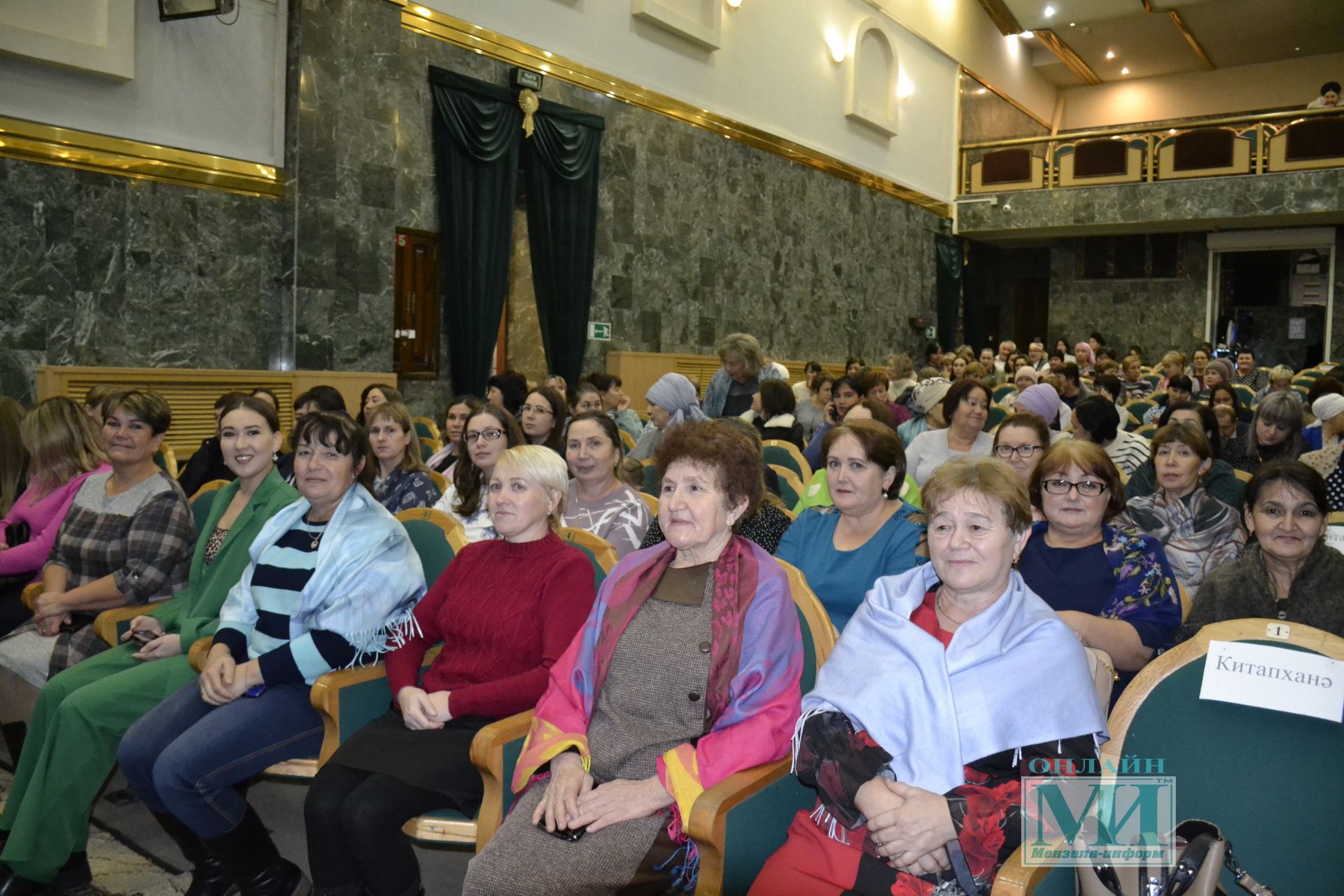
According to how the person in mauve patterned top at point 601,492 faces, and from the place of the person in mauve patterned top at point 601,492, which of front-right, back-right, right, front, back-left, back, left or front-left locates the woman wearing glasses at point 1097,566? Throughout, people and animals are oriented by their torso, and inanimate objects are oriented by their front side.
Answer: left

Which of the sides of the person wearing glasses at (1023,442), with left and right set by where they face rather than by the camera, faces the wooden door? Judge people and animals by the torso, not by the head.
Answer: right

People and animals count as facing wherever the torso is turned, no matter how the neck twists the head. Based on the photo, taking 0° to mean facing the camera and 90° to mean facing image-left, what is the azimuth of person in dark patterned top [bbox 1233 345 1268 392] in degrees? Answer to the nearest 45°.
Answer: approximately 45°

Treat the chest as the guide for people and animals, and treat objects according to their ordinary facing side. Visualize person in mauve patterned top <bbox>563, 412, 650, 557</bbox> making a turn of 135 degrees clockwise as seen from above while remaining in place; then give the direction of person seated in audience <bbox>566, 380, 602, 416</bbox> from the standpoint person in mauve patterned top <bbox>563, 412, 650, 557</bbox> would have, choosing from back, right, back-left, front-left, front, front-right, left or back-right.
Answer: front

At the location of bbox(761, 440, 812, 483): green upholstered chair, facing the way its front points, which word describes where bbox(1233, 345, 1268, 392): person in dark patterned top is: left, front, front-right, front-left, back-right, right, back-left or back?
back

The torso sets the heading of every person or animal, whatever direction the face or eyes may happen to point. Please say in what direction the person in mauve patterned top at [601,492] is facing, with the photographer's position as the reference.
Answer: facing the viewer and to the left of the viewer

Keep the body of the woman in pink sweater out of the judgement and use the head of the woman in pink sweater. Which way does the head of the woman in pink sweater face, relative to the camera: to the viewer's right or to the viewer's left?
to the viewer's left

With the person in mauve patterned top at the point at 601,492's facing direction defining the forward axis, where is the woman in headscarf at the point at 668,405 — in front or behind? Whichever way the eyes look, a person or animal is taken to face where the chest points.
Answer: behind

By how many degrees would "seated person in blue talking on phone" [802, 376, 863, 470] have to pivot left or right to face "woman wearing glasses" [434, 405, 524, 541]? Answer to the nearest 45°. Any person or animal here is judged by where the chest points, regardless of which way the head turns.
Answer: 0° — they already face them

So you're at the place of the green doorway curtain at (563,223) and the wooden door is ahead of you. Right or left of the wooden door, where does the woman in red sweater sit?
left

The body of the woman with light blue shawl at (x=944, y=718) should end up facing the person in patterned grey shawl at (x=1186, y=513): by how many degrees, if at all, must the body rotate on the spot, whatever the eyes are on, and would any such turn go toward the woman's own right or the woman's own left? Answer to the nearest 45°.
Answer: approximately 180°

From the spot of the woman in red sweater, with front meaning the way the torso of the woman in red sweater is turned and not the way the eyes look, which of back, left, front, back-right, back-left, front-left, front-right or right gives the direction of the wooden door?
back-right

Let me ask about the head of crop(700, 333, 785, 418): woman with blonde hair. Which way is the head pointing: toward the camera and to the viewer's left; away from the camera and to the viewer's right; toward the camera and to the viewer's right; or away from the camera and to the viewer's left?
toward the camera and to the viewer's left

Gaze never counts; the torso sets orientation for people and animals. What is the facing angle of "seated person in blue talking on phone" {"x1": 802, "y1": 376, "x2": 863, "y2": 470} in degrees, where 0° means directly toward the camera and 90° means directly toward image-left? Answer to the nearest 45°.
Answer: approximately 45°

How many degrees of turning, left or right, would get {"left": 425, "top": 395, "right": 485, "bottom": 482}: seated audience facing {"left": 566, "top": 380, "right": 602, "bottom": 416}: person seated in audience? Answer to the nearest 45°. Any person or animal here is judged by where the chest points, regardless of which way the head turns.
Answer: approximately 180°
